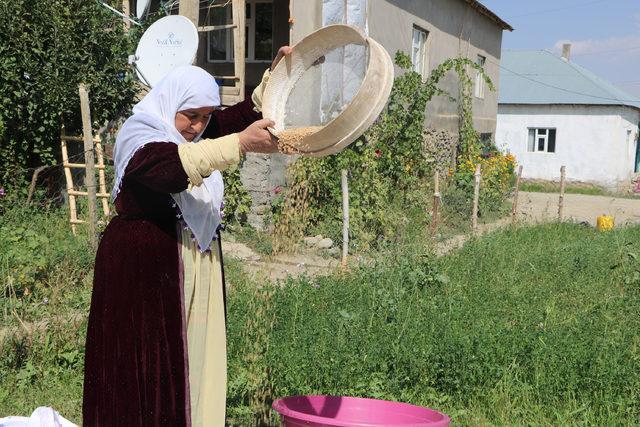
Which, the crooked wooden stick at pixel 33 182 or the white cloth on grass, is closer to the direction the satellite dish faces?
the white cloth on grass

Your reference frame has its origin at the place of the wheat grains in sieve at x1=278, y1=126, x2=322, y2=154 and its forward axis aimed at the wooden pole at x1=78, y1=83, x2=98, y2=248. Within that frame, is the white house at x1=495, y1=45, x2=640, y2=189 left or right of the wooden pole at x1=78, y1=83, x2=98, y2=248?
right

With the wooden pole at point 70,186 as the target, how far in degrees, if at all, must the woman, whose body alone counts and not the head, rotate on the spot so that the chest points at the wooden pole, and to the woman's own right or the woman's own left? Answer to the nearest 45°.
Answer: approximately 135° to the woman's own left

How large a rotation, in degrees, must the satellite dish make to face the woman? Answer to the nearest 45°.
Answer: approximately 45° to its left

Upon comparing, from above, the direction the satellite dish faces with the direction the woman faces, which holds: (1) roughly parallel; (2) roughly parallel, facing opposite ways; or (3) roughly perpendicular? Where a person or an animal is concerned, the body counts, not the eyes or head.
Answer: roughly perpendicular

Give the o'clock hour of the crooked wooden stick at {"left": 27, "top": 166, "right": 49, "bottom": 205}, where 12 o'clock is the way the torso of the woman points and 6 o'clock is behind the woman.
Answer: The crooked wooden stick is roughly at 7 o'clock from the woman.

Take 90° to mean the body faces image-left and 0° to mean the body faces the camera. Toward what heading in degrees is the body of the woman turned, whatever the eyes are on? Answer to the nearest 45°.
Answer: approximately 315°

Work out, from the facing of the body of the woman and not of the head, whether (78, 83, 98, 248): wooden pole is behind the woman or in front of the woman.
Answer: behind

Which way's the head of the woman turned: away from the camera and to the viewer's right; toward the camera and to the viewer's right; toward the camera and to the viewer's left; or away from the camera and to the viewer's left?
toward the camera and to the viewer's right

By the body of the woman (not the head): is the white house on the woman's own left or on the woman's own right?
on the woman's own left
